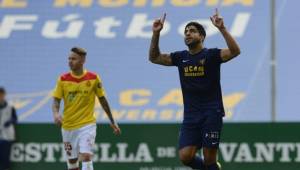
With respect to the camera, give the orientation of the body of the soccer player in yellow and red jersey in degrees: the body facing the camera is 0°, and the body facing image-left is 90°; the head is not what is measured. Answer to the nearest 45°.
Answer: approximately 0°

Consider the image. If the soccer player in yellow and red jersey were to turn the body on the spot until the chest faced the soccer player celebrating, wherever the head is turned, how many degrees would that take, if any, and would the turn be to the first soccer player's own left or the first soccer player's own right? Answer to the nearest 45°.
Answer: approximately 45° to the first soccer player's own left
